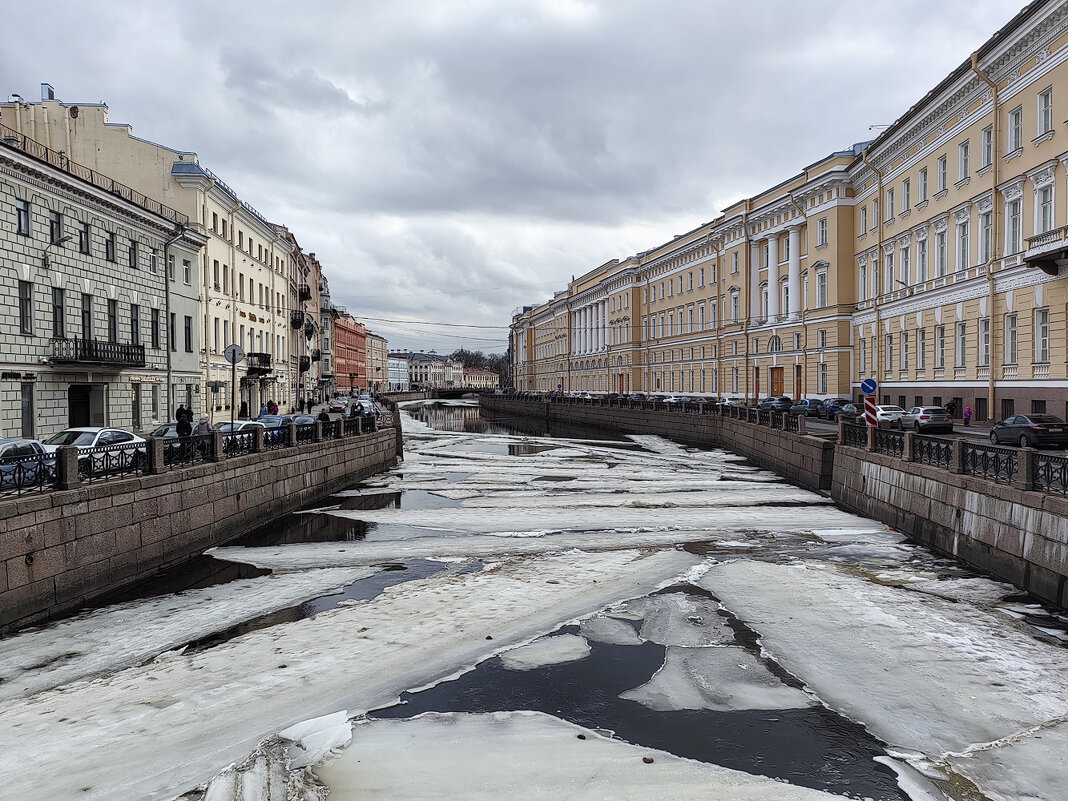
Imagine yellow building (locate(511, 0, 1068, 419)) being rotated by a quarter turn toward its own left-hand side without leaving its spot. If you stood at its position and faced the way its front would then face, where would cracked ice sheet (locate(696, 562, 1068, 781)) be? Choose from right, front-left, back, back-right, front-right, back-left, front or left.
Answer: front-right

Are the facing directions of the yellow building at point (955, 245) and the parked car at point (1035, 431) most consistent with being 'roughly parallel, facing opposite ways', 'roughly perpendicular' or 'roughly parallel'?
roughly perpendicular

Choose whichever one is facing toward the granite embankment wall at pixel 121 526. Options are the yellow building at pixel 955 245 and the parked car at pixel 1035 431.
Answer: the yellow building

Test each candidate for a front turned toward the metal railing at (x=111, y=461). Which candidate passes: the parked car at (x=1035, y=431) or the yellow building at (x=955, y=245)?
the yellow building

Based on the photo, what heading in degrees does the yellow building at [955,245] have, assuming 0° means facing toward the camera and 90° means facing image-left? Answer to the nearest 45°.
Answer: approximately 45°

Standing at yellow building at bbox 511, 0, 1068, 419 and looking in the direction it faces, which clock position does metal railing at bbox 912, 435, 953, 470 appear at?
The metal railing is roughly at 11 o'clock from the yellow building.

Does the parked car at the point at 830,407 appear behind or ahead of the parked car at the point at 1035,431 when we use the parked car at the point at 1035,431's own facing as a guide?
ahead

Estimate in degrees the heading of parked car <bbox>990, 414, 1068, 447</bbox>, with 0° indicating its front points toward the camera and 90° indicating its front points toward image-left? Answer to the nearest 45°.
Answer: approximately 135°

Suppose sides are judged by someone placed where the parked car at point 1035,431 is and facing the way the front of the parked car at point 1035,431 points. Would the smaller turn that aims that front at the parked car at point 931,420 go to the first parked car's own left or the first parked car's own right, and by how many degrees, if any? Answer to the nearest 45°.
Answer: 0° — it already faces it

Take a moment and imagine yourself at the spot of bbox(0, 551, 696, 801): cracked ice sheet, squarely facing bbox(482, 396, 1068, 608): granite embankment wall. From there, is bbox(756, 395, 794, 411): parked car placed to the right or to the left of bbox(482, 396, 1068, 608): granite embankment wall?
left

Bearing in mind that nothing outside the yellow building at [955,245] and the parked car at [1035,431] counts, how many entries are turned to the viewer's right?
0

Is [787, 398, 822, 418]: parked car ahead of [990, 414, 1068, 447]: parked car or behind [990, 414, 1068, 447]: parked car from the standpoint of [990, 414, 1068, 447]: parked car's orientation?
ahead

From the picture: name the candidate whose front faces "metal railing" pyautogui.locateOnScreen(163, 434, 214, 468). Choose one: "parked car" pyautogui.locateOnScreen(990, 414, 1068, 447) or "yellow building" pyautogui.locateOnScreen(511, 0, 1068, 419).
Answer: the yellow building
